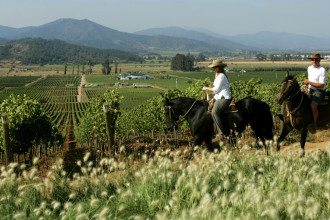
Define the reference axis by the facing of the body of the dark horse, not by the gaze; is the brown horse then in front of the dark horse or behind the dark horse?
behind

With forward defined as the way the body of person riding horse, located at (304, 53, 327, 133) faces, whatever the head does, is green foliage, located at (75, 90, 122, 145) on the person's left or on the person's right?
on the person's right

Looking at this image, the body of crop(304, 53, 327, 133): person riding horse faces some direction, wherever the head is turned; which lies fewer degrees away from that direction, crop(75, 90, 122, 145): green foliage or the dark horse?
the dark horse

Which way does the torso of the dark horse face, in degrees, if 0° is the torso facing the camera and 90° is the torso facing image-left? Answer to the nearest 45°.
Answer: approximately 90°

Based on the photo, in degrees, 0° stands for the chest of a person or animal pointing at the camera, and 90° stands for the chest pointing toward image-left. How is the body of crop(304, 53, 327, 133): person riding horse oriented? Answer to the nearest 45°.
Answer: approximately 45°

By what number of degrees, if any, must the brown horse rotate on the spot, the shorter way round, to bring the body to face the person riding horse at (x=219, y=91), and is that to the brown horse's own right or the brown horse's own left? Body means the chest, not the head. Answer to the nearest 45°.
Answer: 0° — it already faces them

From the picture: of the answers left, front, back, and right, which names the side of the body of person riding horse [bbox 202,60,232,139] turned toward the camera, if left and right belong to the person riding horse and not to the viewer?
left

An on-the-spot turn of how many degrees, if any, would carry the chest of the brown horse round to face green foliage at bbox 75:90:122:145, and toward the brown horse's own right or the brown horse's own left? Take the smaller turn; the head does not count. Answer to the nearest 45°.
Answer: approximately 90° to the brown horse's own right
